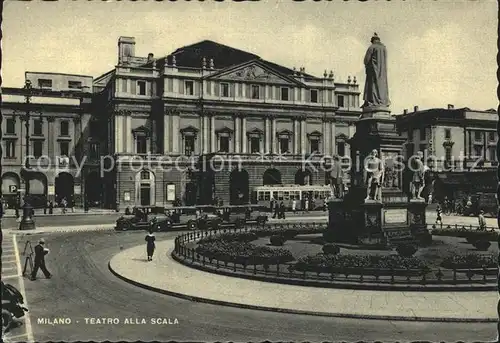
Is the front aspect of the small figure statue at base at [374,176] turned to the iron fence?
yes

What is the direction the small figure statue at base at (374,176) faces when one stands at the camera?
facing the viewer

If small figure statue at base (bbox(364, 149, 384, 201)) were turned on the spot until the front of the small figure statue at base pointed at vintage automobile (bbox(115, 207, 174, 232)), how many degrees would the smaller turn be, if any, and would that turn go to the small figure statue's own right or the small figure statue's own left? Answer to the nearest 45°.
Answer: approximately 135° to the small figure statue's own right

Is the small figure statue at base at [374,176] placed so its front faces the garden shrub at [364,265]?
yes

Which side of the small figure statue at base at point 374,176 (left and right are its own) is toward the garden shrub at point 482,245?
left
